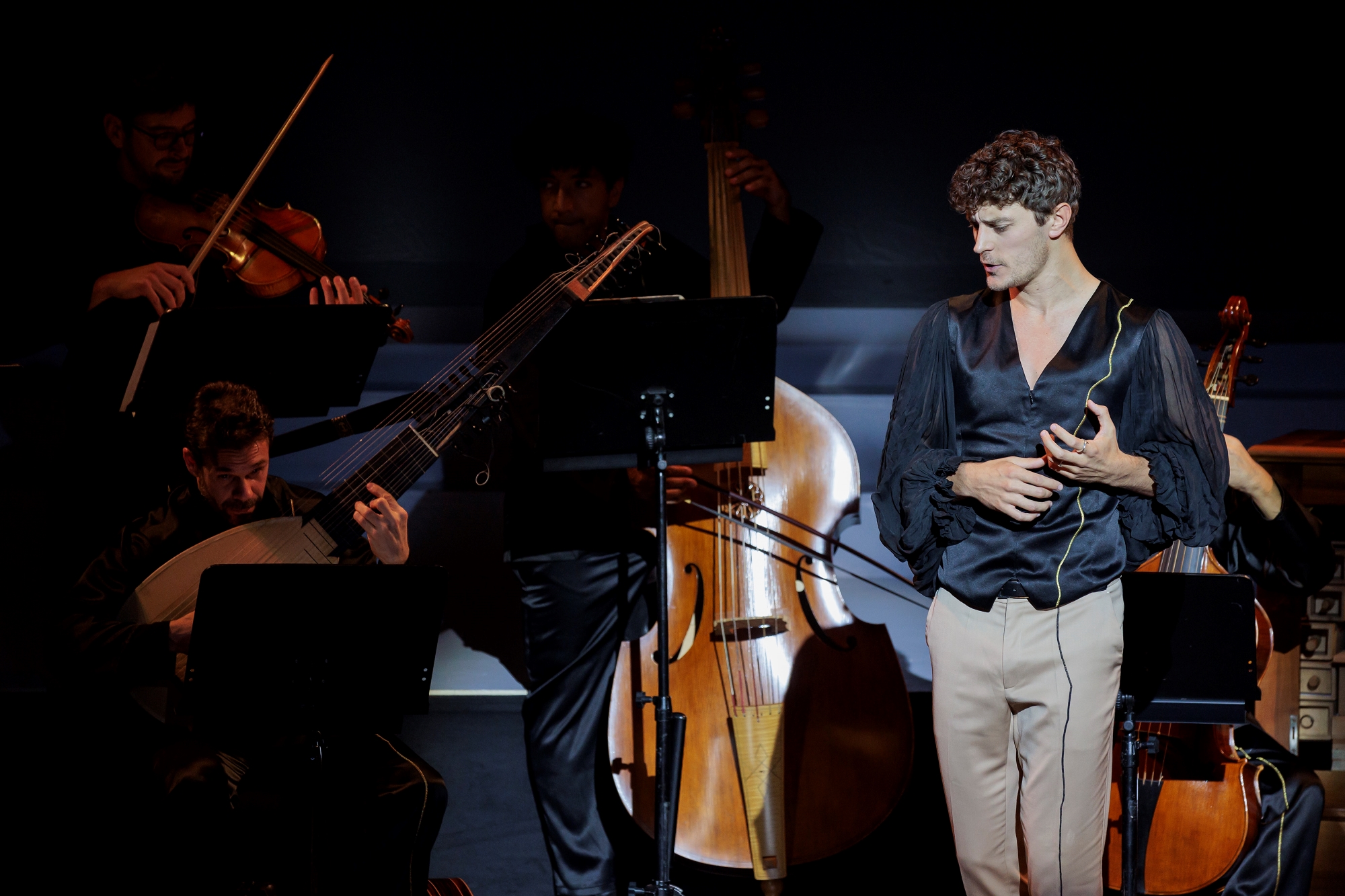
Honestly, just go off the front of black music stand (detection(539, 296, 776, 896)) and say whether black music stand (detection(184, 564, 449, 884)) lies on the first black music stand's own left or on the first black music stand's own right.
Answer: on the first black music stand's own left

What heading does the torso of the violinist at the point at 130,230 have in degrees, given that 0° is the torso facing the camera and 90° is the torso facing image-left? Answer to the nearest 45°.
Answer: approximately 315°

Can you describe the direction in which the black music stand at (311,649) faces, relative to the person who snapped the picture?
facing away from the viewer

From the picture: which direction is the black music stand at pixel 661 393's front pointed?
away from the camera

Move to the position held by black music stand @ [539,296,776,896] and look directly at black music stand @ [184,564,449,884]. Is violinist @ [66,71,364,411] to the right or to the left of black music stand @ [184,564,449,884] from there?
right

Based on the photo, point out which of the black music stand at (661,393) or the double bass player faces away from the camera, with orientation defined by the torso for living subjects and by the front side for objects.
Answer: the black music stand
